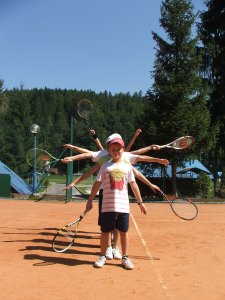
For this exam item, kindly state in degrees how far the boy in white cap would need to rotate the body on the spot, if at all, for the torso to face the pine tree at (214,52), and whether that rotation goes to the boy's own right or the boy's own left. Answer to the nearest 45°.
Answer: approximately 180°

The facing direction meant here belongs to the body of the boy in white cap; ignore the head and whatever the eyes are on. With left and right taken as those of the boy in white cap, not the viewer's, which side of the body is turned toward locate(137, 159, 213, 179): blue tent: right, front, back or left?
back

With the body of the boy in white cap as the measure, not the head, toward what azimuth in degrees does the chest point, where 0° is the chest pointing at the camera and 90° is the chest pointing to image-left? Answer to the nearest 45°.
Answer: approximately 0°

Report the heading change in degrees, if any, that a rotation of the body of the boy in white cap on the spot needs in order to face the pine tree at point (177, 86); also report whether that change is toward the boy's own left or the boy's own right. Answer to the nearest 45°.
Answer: approximately 180°
